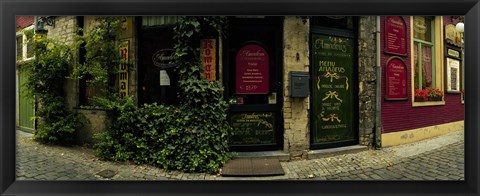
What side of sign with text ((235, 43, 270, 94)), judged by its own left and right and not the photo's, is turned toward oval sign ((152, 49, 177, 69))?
right

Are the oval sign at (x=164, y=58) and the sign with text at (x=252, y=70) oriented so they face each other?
no

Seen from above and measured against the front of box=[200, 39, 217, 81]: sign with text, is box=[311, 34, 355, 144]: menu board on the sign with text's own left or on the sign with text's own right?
on the sign with text's own left

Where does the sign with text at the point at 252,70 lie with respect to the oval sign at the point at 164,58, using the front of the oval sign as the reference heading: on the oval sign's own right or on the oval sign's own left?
on the oval sign's own left

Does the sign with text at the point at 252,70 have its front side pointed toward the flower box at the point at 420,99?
no

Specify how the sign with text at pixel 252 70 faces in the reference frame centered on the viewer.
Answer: facing the viewer

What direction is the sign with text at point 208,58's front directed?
toward the camera

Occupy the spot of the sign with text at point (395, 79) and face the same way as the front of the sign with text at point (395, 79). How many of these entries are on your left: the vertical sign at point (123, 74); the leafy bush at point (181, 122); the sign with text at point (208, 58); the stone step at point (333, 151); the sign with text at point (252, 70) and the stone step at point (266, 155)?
0

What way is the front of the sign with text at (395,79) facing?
toward the camera

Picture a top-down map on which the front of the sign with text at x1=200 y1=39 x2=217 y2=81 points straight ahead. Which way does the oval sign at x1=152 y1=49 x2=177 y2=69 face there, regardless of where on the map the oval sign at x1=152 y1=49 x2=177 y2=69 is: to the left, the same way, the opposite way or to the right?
the same way

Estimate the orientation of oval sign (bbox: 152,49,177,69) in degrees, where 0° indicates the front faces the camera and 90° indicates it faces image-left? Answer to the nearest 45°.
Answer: approximately 0°
